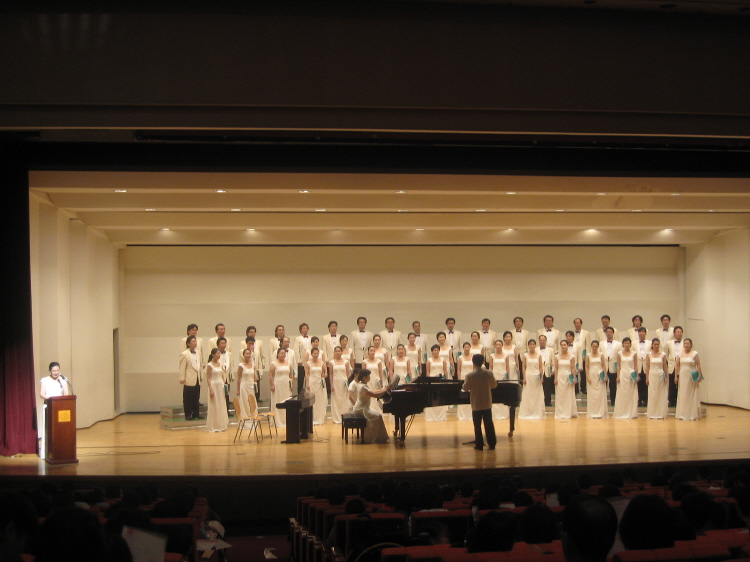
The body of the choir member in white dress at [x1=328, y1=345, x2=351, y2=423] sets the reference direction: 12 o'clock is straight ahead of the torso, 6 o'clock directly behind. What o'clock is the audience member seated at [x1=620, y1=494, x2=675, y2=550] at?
The audience member seated is roughly at 12 o'clock from the choir member in white dress.

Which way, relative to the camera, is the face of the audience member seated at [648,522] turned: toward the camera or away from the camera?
away from the camera

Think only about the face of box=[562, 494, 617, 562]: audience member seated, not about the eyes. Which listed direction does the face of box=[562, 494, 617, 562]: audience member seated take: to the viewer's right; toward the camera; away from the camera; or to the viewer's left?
away from the camera

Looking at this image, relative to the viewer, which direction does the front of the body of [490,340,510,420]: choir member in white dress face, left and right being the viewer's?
facing the viewer

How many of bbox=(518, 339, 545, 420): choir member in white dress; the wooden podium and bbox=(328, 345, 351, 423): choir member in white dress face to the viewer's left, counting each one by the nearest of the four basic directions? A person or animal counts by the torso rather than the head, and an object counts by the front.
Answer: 0

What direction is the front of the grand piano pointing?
to the viewer's left

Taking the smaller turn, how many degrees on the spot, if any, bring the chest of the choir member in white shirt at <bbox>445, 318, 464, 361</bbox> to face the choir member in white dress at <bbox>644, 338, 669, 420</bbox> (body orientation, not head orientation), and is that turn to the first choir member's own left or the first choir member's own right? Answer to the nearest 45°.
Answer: approximately 90° to the first choir member's own left

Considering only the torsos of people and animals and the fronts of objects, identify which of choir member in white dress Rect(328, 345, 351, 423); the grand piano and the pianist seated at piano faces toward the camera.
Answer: the choir member in white dress

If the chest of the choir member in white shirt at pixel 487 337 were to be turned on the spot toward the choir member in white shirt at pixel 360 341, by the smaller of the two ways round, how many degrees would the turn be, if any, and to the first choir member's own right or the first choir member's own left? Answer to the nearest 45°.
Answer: approximately 90° to the first choir member's own right

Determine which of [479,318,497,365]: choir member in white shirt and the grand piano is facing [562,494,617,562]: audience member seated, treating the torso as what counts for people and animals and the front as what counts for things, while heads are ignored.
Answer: the choir member in white shirt

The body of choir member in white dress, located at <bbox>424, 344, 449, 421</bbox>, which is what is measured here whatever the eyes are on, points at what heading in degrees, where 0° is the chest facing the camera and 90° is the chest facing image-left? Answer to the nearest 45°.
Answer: approximately 0°

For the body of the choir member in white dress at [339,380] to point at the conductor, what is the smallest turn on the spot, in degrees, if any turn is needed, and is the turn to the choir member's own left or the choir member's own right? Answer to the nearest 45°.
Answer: approximately 45° to the choir member's own left

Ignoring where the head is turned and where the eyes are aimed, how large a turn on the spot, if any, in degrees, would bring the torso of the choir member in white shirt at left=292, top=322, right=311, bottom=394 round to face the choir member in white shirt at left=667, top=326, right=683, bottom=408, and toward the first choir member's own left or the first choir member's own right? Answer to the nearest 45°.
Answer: approximately 45° to the first choir member's own left

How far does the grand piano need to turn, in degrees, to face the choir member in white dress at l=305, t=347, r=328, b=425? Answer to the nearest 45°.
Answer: approximately 45° to its right

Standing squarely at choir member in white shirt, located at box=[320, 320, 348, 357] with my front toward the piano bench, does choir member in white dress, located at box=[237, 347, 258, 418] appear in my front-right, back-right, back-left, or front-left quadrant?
front-right

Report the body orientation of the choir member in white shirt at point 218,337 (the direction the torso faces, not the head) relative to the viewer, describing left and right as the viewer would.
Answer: facing the viewer and to the right of the viewer

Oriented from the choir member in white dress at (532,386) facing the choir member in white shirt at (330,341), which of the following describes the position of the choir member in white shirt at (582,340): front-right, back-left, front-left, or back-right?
back-right
